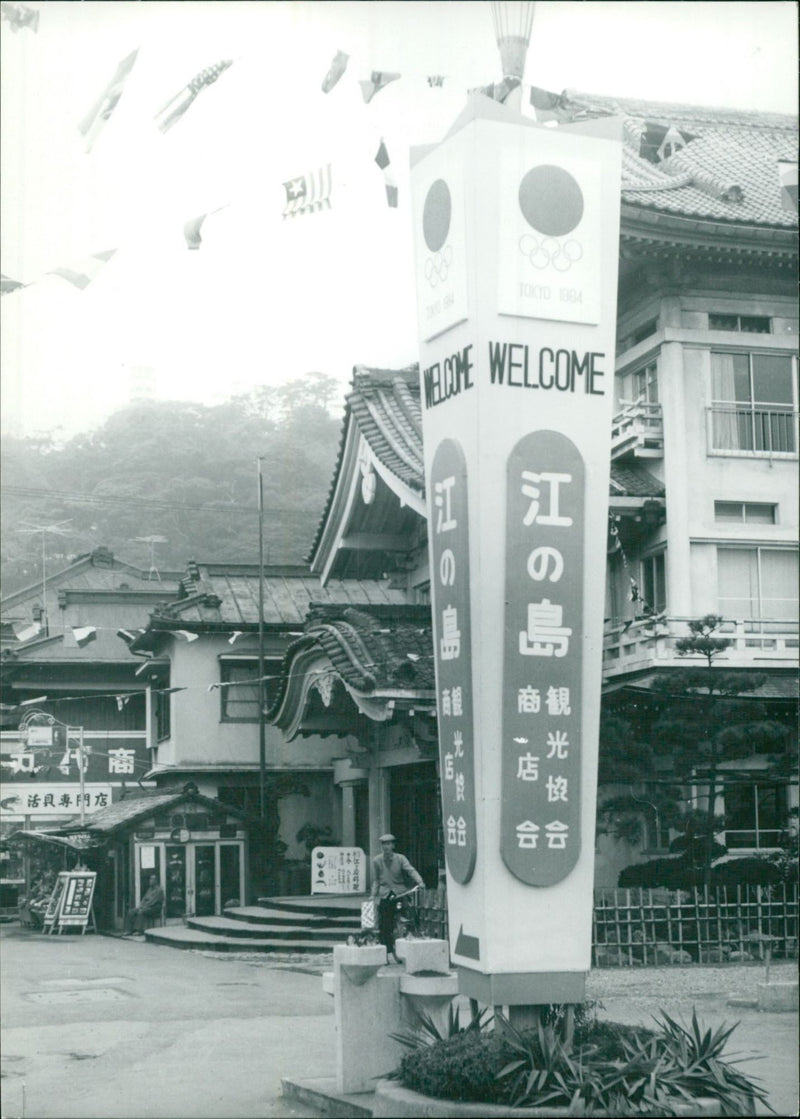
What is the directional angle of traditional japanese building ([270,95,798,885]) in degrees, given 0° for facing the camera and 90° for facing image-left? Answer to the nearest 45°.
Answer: approximately 45°

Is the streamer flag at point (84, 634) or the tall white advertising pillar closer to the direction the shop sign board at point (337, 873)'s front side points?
the tall white advertising pillar

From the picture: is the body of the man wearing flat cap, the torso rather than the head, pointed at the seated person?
no

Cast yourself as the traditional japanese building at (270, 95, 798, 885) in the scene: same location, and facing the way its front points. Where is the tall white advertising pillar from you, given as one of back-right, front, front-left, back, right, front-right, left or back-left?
front-left

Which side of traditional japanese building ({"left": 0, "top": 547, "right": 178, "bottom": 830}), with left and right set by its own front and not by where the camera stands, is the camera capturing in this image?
front

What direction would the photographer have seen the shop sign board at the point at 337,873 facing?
facing the viewer

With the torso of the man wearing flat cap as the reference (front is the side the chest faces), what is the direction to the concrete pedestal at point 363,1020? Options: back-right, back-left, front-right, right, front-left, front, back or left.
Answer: front

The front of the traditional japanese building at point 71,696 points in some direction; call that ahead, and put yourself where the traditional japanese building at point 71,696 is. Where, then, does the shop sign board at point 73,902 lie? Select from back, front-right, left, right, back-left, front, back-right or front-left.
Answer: front

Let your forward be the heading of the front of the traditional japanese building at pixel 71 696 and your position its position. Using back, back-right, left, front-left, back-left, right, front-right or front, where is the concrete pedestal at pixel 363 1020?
front

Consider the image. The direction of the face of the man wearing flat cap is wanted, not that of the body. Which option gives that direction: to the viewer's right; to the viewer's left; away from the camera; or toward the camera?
toward the camera

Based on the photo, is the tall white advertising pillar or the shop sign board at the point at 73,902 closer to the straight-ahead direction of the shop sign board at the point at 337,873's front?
the tall white advertising pillar

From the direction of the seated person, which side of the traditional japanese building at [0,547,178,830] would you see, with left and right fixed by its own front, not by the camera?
front

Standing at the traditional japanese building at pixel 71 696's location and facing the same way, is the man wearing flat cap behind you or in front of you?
in front
